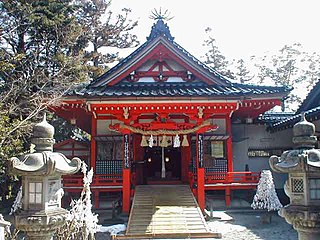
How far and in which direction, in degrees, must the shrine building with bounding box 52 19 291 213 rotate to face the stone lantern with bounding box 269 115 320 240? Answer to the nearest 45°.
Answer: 0° — it already faces it

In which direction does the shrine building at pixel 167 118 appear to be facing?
toward the camera

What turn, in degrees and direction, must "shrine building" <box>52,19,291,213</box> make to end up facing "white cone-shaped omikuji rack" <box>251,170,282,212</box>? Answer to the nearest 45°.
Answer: approximately 45° to its left

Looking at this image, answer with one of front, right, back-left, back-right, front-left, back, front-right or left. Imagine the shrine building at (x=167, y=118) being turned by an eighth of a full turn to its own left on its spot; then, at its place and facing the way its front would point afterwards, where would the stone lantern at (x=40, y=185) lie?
front-right

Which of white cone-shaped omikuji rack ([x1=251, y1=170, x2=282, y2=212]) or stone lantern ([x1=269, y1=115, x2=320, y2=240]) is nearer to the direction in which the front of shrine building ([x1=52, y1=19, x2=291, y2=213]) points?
the stone lantern
